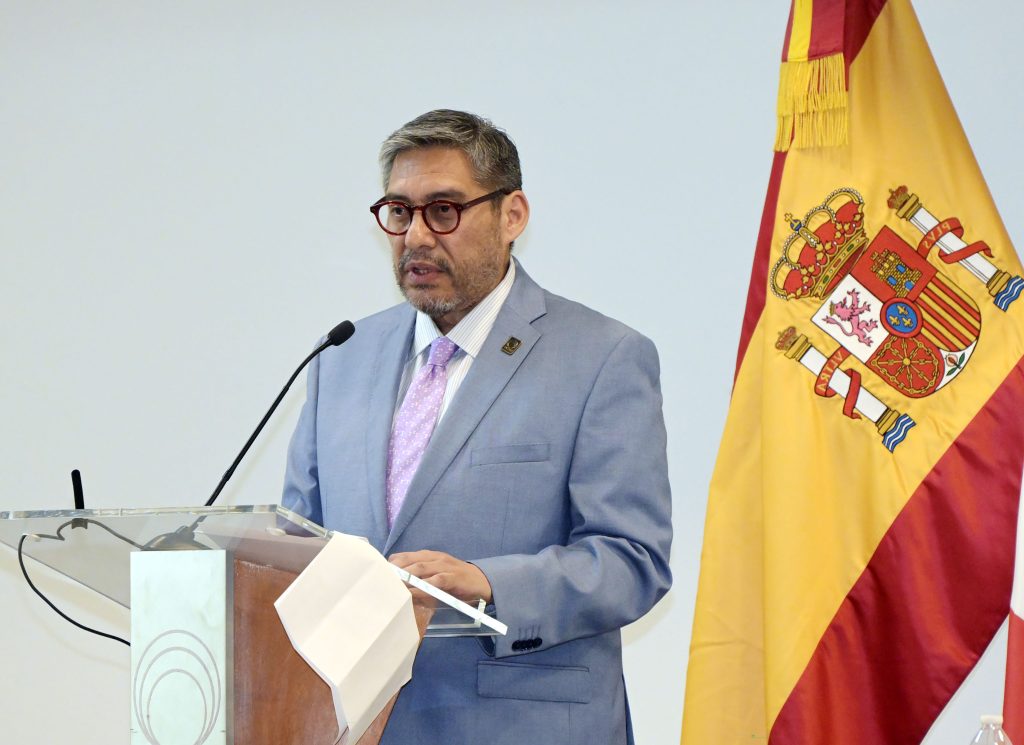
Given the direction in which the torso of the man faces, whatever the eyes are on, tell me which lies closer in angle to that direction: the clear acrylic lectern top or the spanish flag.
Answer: the clear acrylic lectern top

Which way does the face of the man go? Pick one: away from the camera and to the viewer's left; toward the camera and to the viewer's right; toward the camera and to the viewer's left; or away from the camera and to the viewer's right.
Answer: toward the camera and to the viewer's left

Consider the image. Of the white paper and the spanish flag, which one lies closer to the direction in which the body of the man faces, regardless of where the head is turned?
the white paper

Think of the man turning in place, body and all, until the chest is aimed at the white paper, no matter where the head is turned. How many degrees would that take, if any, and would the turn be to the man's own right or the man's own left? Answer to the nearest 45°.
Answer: approximately 45° to the man's own left

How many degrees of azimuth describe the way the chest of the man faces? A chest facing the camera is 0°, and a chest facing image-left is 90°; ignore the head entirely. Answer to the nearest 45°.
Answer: approximately 45°

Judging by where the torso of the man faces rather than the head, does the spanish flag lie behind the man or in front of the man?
behind
